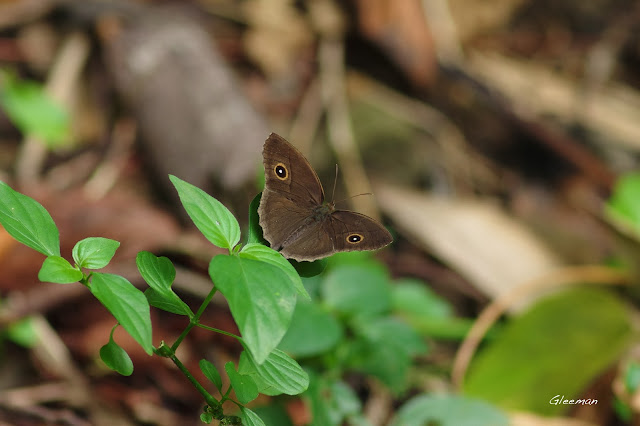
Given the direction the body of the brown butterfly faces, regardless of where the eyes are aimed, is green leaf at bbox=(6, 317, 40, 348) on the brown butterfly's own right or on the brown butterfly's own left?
on the brown butterfly's own left

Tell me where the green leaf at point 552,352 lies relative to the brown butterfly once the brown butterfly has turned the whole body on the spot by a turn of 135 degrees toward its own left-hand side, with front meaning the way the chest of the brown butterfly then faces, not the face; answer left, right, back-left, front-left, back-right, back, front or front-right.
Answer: back-right

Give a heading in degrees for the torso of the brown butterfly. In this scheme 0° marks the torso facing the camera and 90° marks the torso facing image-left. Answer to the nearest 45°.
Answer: approximately 225°

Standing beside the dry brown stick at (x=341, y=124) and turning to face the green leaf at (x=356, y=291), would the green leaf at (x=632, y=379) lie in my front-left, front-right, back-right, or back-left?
front-left

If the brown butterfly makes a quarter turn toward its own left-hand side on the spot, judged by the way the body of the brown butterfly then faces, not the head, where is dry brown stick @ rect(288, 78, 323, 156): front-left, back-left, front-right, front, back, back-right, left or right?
front-right

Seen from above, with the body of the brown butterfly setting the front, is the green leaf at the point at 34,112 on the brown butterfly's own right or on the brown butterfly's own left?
on the brown butterfly's own left

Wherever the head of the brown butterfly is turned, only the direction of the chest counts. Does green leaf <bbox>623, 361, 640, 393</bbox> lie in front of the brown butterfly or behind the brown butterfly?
in front
